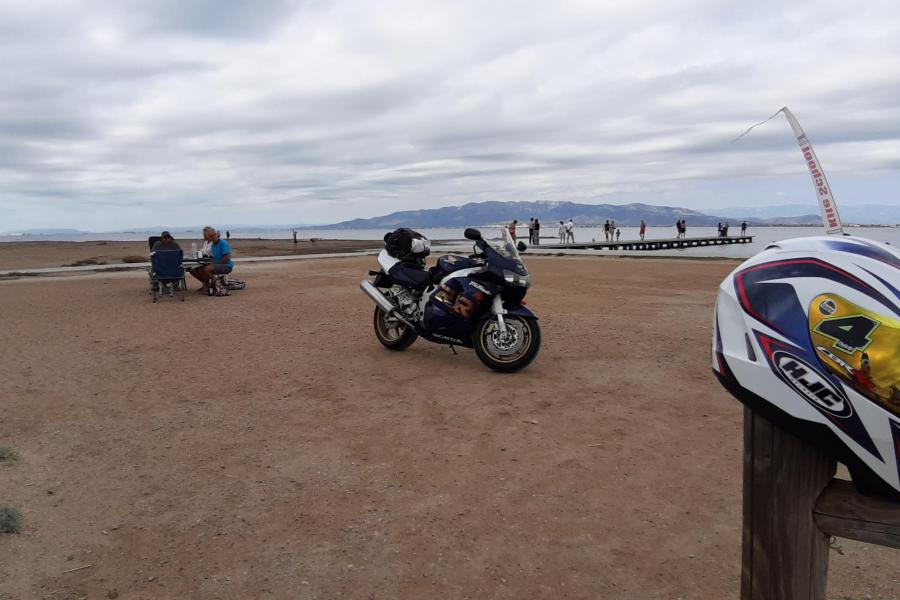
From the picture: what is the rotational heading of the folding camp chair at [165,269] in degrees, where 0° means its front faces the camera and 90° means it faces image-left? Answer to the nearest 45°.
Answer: approximately 180°

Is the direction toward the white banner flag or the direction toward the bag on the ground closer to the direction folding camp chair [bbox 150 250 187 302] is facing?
the bag on the ground

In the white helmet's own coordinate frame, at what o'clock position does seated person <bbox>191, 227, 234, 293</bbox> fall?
The seated person is roughly at 7 o'clock from the white helmet.

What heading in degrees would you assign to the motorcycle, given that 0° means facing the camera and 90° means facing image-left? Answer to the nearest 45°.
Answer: approximately 315°

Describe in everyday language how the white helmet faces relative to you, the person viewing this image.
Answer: facing to the right of the viewer

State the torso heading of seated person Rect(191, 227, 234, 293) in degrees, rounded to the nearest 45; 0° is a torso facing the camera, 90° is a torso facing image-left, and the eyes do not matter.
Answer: approximately 90°
